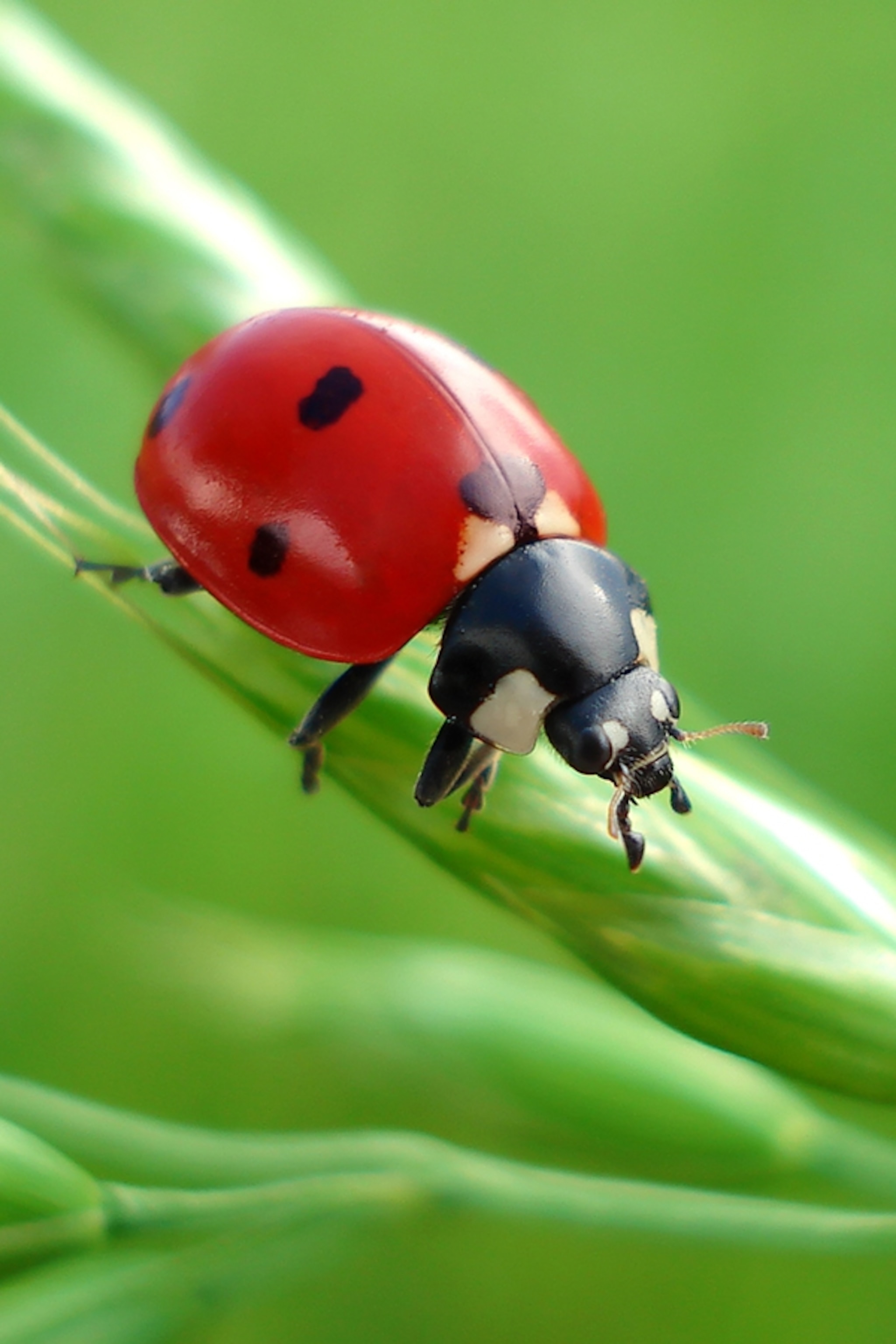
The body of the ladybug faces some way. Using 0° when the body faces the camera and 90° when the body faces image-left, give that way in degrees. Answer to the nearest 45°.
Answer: approximately 315°
